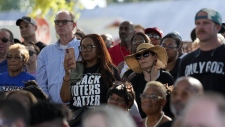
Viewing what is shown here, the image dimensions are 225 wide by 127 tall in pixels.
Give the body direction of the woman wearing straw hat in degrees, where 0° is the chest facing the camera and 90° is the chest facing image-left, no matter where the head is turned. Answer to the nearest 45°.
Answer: approximately 45°

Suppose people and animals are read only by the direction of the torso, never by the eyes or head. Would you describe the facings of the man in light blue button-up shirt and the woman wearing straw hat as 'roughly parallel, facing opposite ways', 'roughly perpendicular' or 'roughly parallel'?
roughly parallel

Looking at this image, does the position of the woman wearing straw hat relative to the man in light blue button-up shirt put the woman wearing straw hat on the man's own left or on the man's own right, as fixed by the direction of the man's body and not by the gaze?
on the man's own left

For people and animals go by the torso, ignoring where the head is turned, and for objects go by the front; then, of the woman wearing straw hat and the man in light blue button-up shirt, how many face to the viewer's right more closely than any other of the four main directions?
0

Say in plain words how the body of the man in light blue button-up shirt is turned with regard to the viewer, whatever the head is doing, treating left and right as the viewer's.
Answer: facing the viewer and to the left of the viewer

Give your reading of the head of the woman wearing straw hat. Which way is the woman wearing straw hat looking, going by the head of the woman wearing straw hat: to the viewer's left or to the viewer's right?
to the viewer's left
